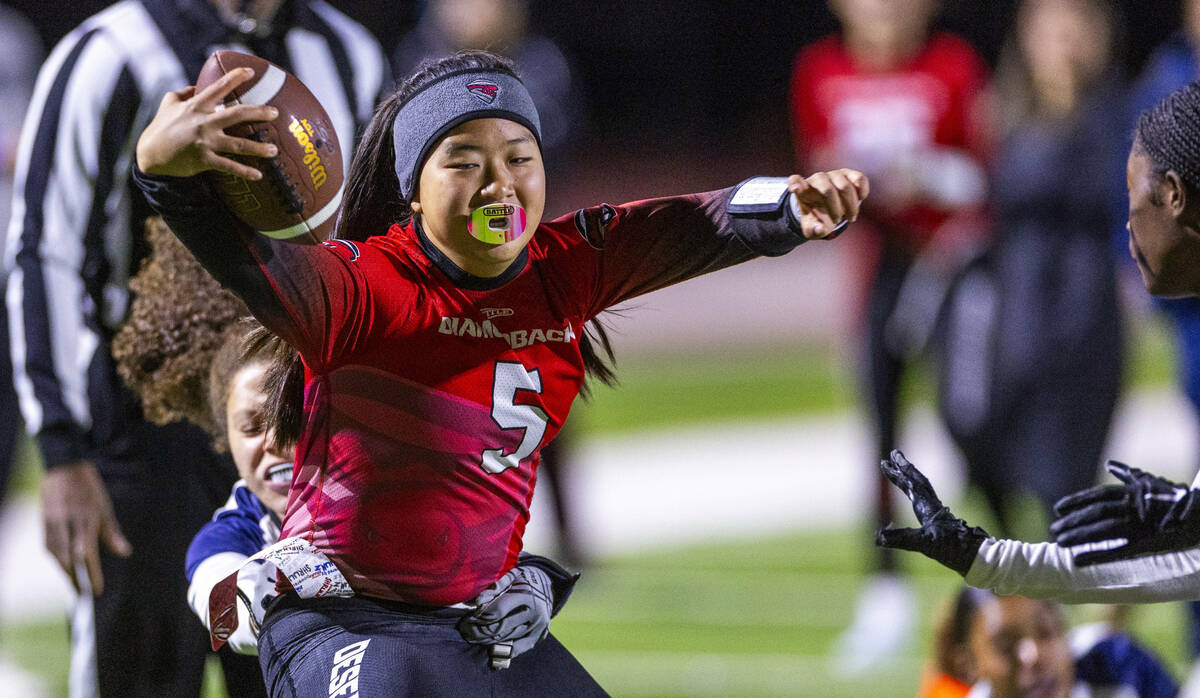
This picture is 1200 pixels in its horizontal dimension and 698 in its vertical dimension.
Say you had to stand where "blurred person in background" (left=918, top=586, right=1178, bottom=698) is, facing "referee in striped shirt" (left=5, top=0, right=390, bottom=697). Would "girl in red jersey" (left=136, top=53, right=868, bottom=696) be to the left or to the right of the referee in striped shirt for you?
left

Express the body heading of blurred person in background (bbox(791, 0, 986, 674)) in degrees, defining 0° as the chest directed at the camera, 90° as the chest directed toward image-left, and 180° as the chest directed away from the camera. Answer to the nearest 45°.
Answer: approximately 0°

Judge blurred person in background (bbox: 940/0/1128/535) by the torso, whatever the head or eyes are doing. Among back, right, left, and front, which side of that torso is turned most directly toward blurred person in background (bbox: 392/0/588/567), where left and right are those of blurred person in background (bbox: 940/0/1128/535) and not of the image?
right

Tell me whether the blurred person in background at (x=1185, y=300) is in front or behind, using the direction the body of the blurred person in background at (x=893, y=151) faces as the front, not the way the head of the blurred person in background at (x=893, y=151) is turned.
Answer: in front

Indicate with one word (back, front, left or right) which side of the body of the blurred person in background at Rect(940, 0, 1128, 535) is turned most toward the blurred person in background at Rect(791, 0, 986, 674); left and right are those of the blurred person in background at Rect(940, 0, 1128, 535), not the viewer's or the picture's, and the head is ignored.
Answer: right
